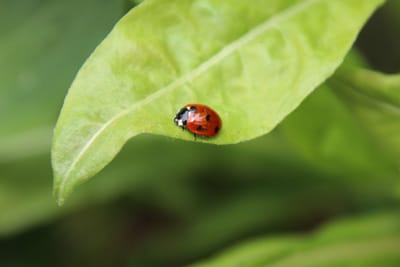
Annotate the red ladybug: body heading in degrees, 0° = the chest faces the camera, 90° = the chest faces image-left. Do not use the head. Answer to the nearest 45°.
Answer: approximately 90°
